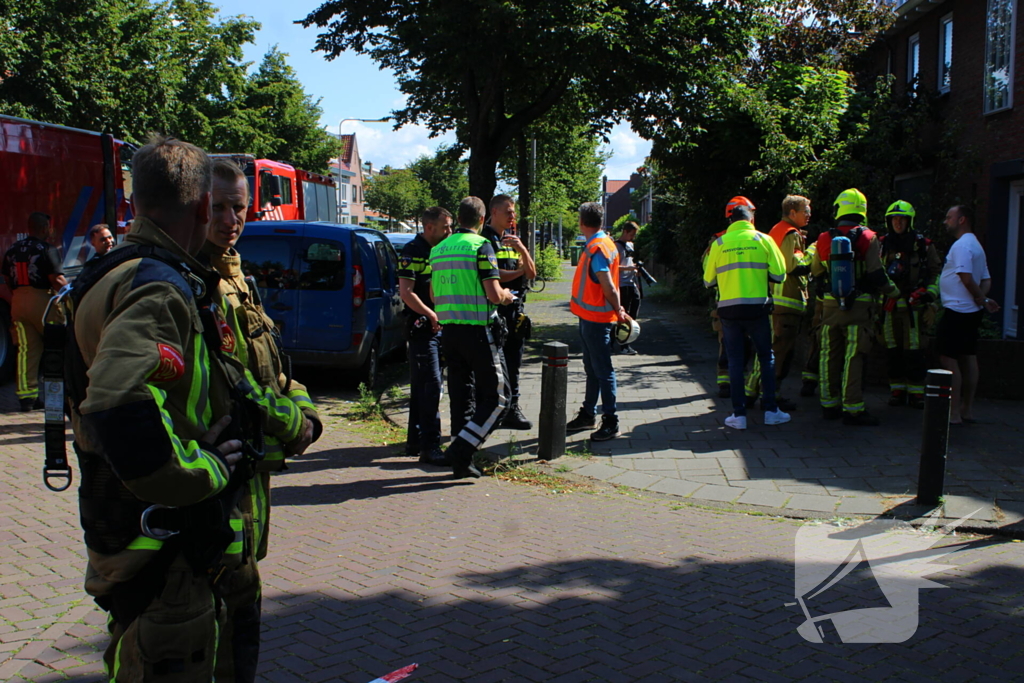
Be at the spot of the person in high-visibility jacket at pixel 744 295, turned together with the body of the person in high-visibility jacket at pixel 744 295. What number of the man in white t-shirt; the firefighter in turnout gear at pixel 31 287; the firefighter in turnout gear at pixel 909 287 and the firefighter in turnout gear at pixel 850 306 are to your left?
1

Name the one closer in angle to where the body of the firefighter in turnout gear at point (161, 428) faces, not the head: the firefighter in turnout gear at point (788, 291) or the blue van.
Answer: the firefighter in turnout gear

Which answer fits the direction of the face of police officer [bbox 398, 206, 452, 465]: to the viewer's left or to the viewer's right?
to the viewer's right

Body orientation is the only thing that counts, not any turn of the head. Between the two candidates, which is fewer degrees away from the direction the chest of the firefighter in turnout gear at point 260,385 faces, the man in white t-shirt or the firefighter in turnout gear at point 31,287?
the man in white t-shirt

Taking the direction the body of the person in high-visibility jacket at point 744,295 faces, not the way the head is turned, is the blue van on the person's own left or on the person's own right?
on the person's own left

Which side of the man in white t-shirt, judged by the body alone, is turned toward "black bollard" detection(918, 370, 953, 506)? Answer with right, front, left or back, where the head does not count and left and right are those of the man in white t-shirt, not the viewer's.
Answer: left

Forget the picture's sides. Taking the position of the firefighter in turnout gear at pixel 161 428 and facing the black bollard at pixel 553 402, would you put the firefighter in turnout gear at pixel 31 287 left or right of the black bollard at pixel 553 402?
left

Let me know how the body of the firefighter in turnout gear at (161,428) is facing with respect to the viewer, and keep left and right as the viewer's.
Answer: facing to the right of the viewer

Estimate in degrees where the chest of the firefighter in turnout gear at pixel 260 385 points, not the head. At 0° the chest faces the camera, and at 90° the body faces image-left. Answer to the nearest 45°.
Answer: approximately 315°

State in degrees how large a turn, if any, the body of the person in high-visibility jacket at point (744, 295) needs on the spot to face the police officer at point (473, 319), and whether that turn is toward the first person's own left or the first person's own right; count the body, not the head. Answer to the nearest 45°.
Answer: approximately 135° to the first person's own left

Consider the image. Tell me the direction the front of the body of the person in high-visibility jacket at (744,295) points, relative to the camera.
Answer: away from the camera

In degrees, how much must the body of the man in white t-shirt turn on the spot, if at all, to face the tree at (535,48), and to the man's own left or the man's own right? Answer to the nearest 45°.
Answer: approximately 45° to the man's own right

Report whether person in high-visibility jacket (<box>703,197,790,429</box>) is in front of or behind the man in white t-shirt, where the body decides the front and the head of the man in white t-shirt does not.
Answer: in front

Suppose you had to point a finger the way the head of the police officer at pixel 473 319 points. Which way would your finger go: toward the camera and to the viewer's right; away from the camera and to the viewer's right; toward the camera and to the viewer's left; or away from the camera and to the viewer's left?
away from the camera and to the viewer's right

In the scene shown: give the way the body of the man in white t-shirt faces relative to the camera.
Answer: to the viewer's left

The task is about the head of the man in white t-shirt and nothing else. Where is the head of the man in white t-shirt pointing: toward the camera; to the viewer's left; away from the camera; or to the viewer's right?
to the viewer's left

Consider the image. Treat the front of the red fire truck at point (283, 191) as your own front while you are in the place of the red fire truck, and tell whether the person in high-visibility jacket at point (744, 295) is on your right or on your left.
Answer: on your left

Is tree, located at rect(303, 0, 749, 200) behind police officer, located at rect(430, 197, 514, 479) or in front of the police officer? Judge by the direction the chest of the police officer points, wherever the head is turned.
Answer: in front
